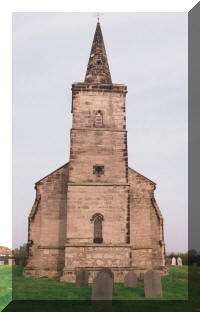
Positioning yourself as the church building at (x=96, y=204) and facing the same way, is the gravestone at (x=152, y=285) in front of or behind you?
in front

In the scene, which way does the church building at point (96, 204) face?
toward the camera

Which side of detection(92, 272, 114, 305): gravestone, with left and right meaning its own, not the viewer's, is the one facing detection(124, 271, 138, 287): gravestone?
back

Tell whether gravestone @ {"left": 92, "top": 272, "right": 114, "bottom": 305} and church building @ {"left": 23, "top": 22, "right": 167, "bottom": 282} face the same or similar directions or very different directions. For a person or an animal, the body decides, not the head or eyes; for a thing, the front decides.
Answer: same or similar directions

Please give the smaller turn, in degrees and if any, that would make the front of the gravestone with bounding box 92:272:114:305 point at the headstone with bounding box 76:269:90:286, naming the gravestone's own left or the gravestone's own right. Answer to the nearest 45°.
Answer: approximately 180°

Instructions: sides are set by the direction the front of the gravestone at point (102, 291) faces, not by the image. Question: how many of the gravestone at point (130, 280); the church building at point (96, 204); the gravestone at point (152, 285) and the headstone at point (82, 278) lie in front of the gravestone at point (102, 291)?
0

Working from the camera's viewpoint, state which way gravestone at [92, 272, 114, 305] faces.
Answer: facing the viewer

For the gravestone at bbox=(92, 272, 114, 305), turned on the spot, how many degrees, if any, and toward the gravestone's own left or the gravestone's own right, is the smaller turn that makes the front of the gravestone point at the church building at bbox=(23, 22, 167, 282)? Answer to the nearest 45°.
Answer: approximately 180°

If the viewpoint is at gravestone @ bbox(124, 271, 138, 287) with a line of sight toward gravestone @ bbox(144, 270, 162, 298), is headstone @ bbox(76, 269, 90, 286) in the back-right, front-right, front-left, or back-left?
back-right

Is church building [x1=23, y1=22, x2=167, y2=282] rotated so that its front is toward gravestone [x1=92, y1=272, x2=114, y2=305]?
yes

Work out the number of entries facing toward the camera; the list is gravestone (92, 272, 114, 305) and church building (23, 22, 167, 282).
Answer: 2
